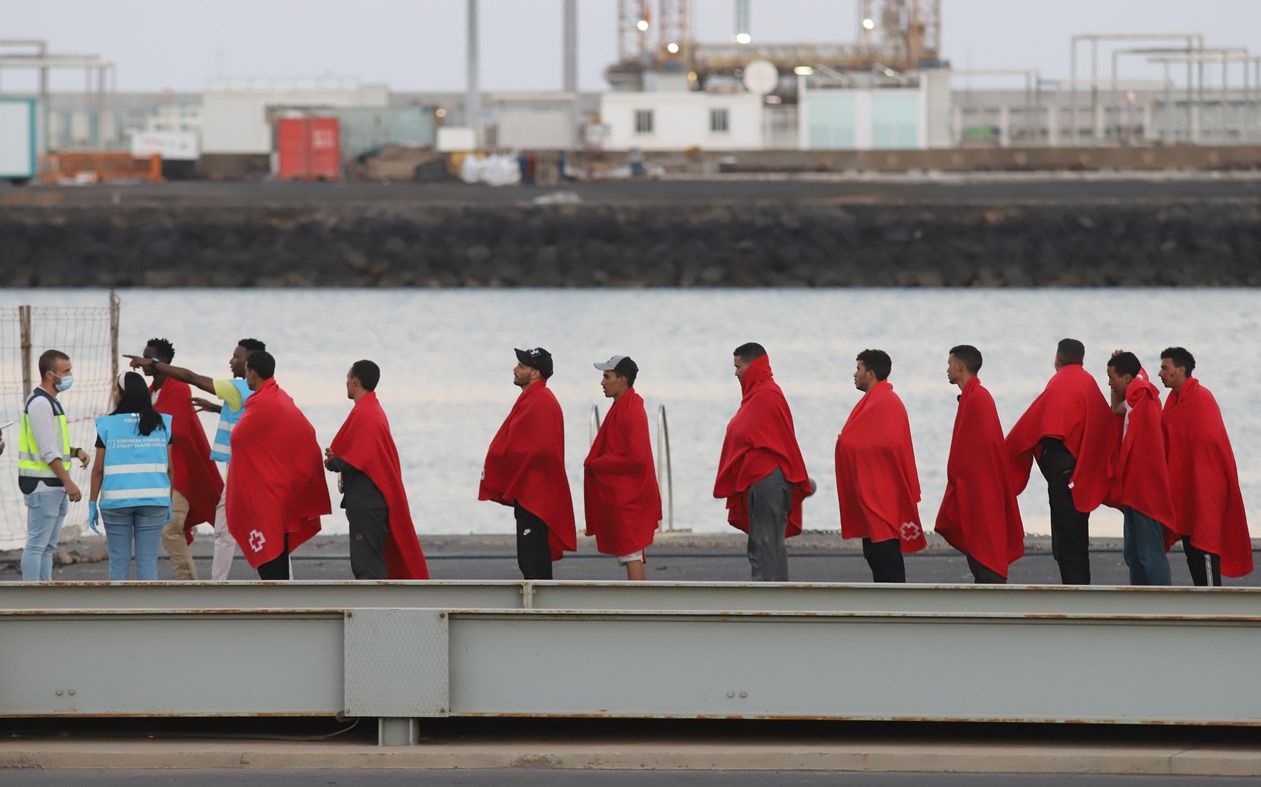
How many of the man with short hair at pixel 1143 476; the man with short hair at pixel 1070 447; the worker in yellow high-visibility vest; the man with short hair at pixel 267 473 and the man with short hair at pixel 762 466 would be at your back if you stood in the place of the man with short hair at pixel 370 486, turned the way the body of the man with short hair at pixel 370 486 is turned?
3

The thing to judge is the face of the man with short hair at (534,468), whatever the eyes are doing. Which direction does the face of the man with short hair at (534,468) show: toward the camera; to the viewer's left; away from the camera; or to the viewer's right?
to the viewer's left

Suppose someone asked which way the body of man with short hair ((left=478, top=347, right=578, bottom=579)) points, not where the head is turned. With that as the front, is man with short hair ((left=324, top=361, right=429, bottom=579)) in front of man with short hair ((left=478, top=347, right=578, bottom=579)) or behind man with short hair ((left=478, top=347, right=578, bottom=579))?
in front

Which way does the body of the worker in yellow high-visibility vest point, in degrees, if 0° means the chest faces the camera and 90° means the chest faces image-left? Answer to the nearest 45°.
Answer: approximately 270°

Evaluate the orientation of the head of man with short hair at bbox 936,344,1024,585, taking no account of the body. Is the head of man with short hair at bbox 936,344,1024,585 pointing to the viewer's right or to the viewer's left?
to the viewer's left

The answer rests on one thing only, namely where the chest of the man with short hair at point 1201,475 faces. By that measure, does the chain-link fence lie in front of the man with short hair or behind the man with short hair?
in front

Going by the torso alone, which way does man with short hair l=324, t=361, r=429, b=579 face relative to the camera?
to the viewer's left

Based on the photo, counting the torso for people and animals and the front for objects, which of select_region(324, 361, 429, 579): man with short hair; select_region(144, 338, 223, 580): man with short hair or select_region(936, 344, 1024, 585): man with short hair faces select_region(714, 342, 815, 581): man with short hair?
select_region(936, 344, 1024, 585): man with short hair

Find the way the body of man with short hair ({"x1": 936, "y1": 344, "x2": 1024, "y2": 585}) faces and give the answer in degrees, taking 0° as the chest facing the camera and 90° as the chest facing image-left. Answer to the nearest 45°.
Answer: approximately 90°

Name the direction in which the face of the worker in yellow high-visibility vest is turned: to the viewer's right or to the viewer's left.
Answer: to the viewer's right

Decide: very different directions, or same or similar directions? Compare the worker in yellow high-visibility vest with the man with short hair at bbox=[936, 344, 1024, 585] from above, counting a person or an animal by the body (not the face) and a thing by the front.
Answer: very different directions

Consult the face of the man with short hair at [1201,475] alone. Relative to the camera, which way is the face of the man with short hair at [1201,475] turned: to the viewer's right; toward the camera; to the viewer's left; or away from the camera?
to the viewer's left

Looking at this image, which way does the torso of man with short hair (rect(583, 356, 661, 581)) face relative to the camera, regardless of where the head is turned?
to the viewer's left

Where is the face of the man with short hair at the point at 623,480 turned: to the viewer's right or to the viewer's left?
to the viewer's left
